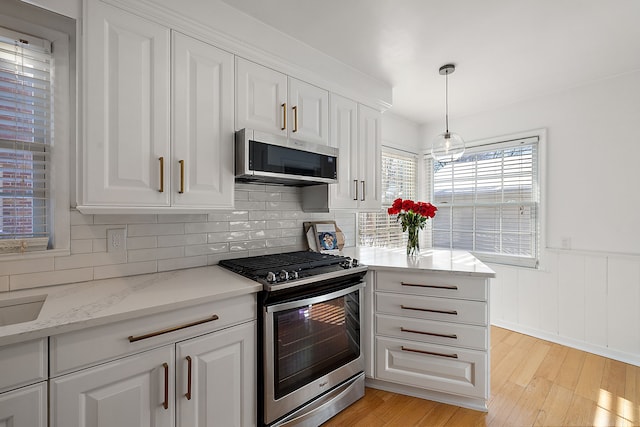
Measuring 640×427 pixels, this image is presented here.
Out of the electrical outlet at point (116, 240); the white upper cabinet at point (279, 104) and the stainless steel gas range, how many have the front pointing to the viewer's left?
0

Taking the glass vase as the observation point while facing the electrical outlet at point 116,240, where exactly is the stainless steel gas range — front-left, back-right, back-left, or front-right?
front-left

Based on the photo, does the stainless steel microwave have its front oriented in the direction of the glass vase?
no

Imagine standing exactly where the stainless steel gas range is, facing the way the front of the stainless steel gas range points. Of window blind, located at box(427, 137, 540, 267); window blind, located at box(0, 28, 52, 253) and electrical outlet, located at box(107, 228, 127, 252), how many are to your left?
1

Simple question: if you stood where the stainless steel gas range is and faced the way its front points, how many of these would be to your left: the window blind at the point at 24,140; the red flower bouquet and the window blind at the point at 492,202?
2

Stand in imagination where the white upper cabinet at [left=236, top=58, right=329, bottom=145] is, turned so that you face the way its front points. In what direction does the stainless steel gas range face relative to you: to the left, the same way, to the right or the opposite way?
the same way

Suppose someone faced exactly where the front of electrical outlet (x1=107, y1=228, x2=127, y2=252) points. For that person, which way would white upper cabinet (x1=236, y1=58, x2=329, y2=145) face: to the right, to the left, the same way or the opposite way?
the same way

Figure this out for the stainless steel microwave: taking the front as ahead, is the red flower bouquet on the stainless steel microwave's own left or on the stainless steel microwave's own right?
on the stainless steel microwave's own left

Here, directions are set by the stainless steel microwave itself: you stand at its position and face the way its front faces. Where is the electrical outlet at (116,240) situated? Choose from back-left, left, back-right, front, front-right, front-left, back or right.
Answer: back-right

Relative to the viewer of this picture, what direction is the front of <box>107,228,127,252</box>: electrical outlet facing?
facing the viewer

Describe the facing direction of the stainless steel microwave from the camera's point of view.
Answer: facing the viewer and to the right of the viewer

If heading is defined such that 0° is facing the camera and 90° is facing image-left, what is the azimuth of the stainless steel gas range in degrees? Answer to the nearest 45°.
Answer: approximately 315°

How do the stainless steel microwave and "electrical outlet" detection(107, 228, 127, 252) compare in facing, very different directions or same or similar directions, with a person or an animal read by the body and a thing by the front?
same or similar directions

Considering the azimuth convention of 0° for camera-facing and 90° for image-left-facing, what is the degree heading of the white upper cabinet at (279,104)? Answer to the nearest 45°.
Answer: approximately 315°

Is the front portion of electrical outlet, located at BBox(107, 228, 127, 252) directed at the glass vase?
no

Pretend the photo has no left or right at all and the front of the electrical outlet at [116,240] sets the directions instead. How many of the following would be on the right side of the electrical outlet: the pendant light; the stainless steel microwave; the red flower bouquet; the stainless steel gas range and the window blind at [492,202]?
0

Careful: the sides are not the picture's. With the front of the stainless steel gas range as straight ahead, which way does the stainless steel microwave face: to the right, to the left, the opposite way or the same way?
the same way

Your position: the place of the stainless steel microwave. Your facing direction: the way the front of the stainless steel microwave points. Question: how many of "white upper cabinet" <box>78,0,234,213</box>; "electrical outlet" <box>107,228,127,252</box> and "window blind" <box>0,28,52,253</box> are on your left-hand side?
0

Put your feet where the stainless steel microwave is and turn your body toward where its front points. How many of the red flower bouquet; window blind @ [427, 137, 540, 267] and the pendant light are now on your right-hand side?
0

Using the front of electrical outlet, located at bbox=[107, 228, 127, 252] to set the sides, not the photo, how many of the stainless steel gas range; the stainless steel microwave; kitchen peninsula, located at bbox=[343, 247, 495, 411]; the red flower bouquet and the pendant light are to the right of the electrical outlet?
0
